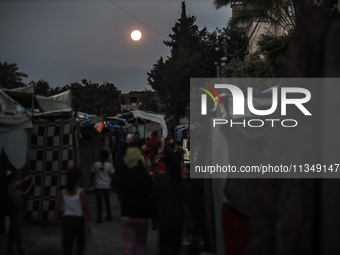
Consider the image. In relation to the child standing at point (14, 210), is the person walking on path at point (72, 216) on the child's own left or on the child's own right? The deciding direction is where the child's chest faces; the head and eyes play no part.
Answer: on the child's own right

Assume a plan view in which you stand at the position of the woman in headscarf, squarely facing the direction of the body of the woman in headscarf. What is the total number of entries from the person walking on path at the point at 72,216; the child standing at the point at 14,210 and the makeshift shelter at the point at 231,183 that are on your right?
1

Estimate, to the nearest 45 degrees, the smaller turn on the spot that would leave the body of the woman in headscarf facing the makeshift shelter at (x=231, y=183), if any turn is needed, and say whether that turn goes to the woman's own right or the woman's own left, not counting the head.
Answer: approximately 90° to the woman's own right

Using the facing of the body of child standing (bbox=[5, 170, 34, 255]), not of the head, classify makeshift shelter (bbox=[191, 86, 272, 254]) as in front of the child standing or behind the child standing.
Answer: in front

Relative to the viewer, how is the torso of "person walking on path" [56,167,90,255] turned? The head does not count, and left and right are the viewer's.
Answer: facing away from the viewer

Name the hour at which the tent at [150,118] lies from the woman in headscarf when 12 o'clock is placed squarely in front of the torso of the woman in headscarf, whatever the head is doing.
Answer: The tent is roughly at 12 o'clock from the woman in headscarf.

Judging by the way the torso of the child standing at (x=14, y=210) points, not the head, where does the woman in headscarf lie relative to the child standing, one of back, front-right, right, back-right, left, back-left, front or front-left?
front-right

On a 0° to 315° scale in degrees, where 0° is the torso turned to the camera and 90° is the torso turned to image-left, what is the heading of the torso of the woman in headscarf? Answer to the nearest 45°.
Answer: approximately 180°

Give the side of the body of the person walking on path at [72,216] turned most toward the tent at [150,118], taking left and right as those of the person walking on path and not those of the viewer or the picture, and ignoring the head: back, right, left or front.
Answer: front

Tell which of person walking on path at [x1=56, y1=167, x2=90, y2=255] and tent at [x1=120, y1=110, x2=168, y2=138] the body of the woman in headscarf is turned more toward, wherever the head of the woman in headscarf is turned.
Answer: the tent

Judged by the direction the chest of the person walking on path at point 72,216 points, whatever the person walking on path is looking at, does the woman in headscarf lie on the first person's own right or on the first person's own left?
on the first person's own right

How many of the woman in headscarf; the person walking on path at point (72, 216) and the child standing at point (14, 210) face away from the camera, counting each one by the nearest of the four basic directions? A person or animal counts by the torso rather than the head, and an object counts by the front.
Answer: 2
